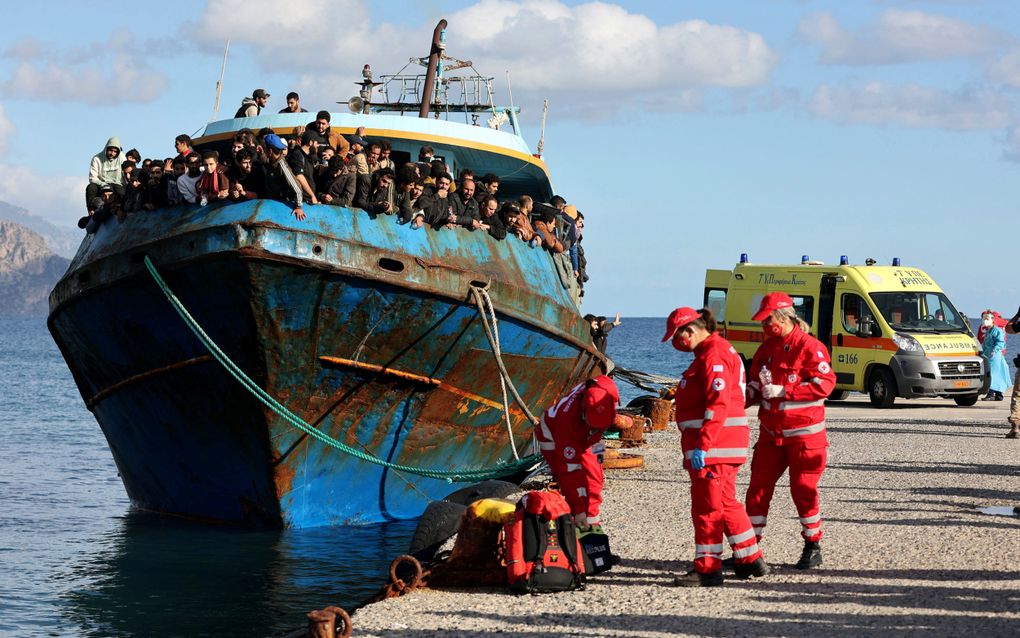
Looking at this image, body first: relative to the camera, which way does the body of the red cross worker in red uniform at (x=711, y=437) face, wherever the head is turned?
to the viewer's left

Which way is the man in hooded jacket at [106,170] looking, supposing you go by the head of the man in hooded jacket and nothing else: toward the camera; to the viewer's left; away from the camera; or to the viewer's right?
toward the camera

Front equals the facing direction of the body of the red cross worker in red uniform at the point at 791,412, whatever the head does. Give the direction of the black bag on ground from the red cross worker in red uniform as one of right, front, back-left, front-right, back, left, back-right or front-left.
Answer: front-right

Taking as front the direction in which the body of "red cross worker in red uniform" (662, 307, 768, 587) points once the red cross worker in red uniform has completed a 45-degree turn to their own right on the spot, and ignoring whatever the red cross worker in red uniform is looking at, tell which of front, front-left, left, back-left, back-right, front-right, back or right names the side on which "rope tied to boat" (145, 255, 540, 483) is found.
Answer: front

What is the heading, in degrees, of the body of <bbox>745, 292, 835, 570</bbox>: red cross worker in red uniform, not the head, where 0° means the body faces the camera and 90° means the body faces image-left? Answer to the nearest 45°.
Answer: approximately 45°

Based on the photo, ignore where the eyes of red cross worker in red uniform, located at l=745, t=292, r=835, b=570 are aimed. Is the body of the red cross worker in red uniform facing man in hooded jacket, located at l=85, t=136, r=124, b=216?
no

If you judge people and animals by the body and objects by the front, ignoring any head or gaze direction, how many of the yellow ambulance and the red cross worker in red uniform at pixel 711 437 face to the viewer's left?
1

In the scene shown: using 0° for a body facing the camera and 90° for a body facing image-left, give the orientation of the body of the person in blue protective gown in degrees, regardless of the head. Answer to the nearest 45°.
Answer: approximately 45°

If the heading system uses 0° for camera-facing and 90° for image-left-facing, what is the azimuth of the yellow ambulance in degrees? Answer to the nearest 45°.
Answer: approximately 315°

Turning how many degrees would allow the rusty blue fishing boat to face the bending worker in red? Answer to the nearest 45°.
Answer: approximately 45° to its left

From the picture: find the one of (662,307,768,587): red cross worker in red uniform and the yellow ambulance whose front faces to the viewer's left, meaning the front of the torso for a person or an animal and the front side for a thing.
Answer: the red cross worker in red uniform

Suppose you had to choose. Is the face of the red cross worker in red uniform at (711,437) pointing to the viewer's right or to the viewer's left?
to the viewer's left

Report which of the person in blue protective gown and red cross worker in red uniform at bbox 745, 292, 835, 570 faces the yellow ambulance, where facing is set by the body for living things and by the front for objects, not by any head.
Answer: the person in blue protective gown

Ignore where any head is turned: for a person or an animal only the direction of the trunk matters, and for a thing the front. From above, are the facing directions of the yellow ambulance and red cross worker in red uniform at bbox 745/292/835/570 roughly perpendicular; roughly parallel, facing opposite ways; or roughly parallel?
roughly perpendicular

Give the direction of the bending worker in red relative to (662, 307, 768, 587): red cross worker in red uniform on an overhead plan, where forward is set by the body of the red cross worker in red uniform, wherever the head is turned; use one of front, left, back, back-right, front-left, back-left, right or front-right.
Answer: front-right

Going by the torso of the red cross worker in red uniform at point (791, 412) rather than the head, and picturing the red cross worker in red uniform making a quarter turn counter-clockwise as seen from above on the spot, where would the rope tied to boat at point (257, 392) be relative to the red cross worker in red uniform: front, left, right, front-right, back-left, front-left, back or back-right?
back
